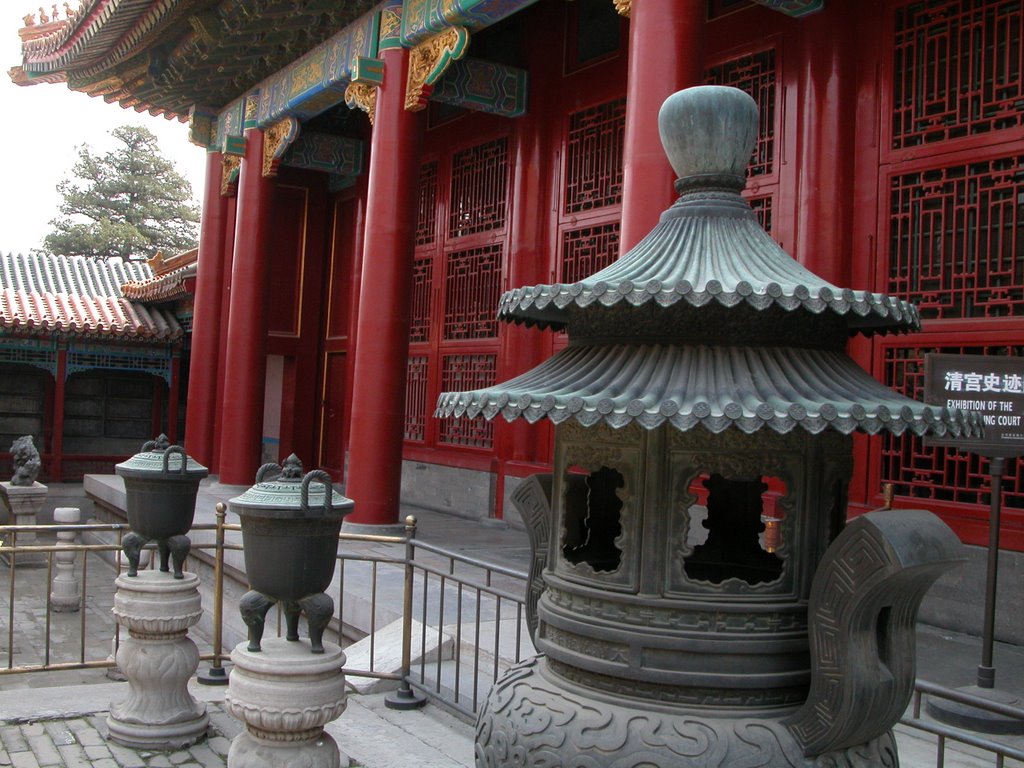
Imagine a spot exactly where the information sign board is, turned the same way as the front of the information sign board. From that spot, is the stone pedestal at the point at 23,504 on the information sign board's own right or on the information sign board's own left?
on the information sign board's own right

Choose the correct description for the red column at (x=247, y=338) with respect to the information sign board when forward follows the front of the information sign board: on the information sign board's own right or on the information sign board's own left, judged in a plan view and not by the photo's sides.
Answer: on the information sign board's own right

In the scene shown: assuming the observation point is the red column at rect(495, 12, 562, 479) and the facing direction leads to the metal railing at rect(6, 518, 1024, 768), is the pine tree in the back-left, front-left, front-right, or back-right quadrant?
back-right

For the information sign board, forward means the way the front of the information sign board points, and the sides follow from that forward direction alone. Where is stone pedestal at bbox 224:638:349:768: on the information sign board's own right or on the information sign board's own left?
on the information sign board's own right

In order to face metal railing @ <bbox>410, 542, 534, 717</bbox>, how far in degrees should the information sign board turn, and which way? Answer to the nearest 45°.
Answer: approximately 90° to its right

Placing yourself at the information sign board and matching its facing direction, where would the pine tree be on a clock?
The pine tree is roughly at 4 o'clock from the information sign board.

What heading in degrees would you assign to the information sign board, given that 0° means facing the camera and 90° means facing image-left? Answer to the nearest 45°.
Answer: approximately 0°

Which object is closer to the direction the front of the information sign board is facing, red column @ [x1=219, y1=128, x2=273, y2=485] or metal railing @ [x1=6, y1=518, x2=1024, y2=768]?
the metal railing

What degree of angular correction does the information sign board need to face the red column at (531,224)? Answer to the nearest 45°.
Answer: approximately 135° to its right

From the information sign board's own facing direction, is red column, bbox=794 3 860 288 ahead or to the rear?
to the rear
